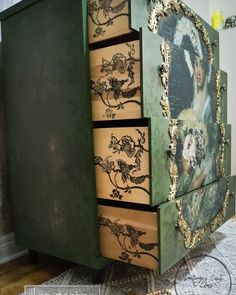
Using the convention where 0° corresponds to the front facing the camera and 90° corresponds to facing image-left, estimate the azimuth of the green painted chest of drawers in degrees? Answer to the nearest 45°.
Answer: approximately 315°
